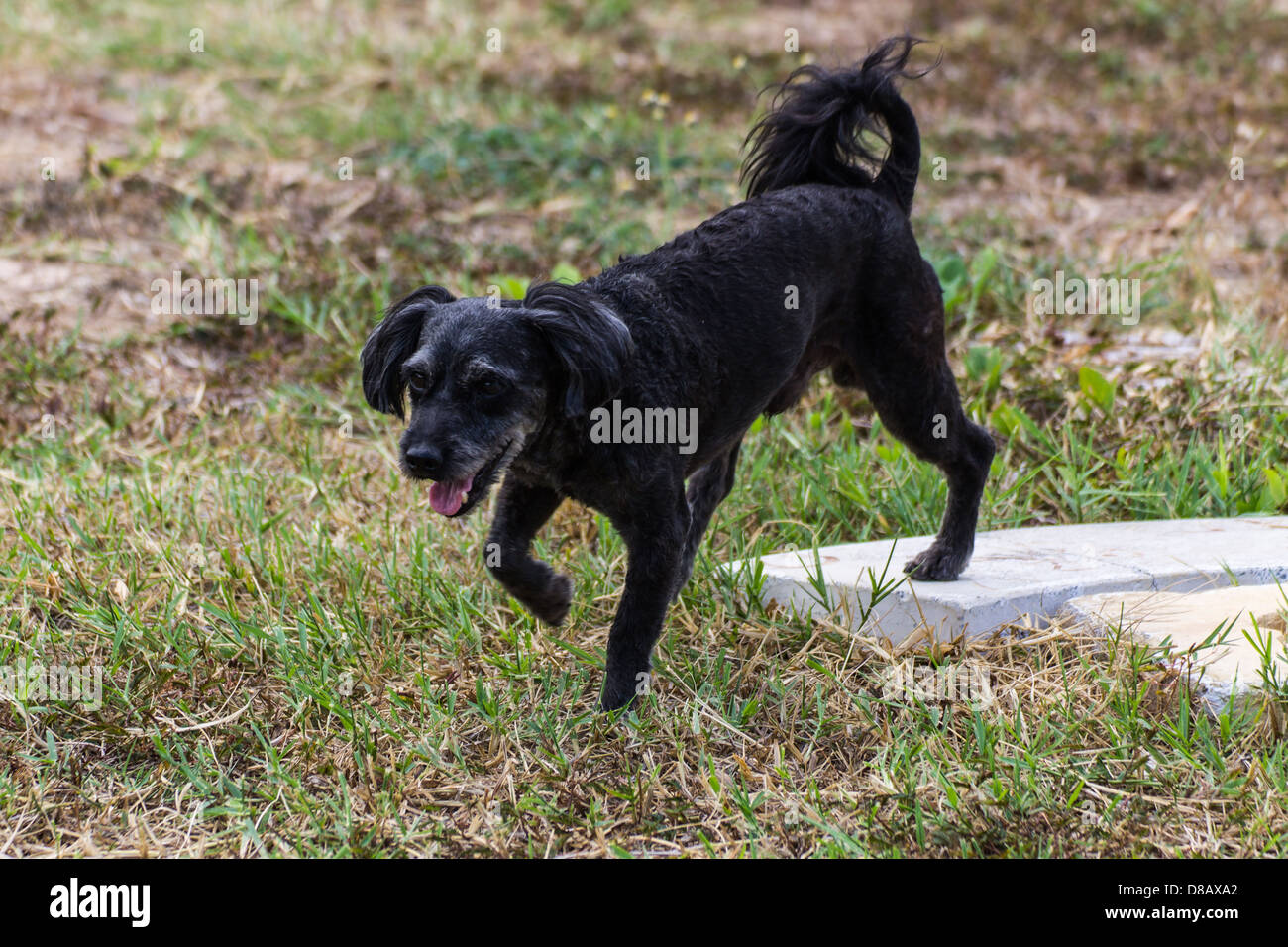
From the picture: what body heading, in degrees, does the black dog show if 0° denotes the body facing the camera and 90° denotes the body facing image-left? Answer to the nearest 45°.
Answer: approximately 45°

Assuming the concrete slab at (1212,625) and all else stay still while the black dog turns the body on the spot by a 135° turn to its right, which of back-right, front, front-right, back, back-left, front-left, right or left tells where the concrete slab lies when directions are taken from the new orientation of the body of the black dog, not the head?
right
